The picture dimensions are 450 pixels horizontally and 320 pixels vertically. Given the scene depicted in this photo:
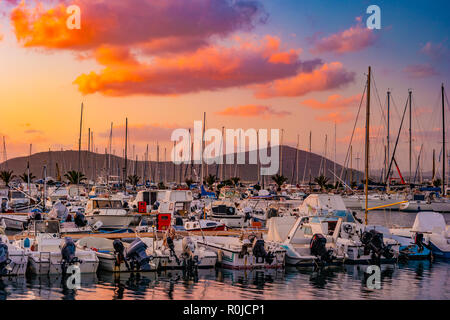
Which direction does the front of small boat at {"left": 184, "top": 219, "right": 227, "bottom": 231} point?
to the viewer's right

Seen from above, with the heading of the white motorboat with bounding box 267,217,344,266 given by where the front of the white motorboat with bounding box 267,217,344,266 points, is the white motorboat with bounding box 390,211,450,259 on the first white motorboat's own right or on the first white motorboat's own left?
on the first white motorboat's own right

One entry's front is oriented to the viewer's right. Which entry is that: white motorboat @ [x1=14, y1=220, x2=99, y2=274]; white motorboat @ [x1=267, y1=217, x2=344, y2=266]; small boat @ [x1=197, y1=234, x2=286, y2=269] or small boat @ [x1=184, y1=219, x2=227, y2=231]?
small boat @ [x1=184, y1=219, x2=227, y2=231]

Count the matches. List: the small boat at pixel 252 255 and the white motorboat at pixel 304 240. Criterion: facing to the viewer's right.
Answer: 0

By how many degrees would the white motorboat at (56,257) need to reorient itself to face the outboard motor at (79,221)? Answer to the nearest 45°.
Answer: approximately 45° to its right

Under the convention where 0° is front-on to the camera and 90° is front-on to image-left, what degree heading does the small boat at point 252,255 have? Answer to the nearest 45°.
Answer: approximately 135°

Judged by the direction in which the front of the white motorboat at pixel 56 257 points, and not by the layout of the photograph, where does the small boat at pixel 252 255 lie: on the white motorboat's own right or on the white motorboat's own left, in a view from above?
on the white motorboat's own right

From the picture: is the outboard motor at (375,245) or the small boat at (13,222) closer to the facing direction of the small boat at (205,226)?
the outboard motor

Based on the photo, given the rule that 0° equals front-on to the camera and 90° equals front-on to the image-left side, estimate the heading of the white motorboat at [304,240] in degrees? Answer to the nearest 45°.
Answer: approximately 135°
